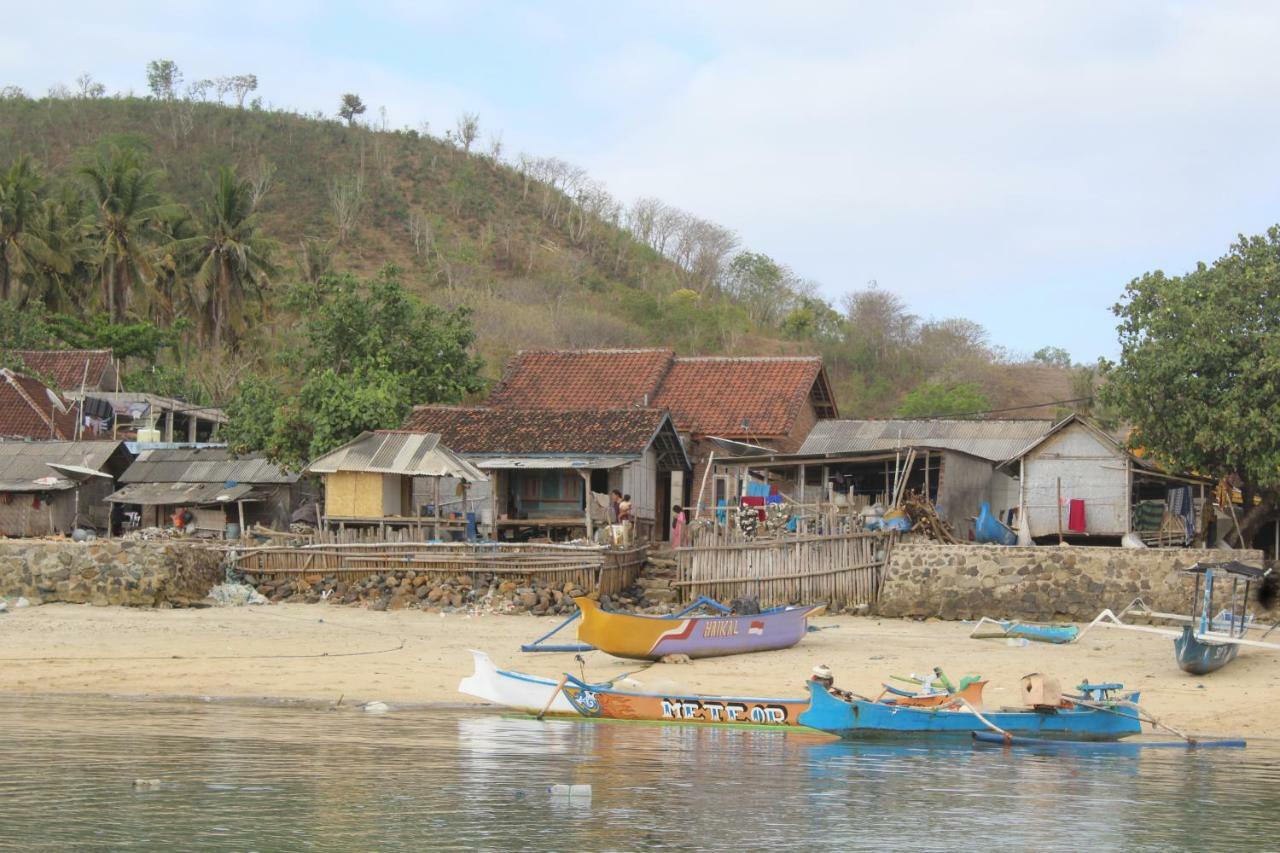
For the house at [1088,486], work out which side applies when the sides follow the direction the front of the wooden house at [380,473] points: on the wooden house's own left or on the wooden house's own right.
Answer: on the wooden house's own left

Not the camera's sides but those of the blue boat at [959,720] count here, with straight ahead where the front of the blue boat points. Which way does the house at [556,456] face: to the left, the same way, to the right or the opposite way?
to the left

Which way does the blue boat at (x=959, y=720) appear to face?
to the viewer's left

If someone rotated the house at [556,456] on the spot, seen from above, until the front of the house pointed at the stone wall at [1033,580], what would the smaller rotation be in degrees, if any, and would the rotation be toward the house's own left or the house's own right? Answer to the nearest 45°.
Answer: approximately 45° to the house's own left

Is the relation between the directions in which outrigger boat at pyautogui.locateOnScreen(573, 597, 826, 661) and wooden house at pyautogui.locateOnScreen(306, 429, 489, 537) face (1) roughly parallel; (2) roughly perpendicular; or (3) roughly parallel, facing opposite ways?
roughly perpendicular

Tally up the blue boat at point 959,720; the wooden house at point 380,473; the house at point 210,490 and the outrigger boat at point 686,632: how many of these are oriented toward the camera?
2

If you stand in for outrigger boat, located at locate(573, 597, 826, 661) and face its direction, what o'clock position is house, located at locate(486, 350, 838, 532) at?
The house is roughly at 3 o'clock from the outrigger boat.

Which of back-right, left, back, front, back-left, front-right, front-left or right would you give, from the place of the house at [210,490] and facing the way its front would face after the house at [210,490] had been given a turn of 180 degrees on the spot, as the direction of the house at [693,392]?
right

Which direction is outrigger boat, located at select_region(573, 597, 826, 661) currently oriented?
to the viewer's left

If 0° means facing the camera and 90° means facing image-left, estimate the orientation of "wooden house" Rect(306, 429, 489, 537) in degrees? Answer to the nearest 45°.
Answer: approximately 0°

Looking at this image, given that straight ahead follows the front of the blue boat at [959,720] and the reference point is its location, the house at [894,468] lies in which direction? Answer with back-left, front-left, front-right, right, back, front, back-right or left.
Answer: right

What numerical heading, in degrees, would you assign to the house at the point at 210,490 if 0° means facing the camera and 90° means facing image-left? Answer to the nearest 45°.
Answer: approximately 0°
